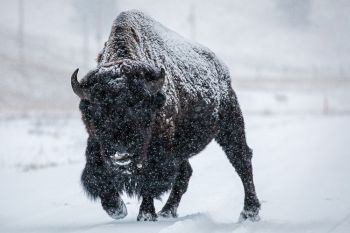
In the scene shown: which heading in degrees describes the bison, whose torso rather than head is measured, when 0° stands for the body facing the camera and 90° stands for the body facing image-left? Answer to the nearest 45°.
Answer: approximately 45°
